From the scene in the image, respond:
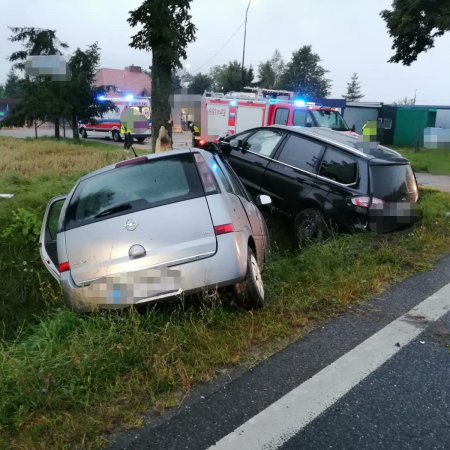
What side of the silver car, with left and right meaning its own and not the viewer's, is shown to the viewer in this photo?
back

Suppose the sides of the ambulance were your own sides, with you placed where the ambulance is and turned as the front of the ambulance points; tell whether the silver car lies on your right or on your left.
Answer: on your left

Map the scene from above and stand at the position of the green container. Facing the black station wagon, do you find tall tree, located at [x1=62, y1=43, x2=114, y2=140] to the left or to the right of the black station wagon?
right

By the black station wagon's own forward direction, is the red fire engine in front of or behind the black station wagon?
in front

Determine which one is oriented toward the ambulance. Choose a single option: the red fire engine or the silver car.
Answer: the silver car

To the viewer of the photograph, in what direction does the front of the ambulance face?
facing away from the viewer and to the left of the viewer

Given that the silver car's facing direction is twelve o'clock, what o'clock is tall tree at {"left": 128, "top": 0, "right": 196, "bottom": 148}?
The tall tree is roughly at 12 o'clock from the silver car.

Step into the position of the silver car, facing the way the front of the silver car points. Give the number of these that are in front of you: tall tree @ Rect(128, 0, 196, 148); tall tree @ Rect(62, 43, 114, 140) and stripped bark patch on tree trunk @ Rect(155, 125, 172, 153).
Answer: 3

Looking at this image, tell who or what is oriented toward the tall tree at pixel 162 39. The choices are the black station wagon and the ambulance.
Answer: the black station wagon

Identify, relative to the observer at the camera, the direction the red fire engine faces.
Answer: facing the viewer and to the right of the viewer

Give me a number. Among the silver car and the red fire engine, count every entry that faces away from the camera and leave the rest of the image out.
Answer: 1

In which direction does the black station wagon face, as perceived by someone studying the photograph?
facing away from the viewer and to the left of the viewer
